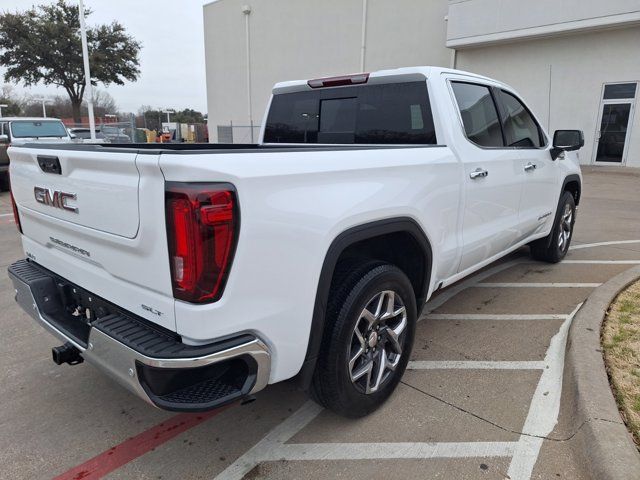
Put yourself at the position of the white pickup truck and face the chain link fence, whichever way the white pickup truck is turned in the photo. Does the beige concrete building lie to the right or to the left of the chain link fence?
right

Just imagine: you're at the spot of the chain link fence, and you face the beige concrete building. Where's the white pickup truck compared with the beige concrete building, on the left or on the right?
right

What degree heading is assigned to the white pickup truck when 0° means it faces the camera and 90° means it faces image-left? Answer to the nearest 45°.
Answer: approximately 225°

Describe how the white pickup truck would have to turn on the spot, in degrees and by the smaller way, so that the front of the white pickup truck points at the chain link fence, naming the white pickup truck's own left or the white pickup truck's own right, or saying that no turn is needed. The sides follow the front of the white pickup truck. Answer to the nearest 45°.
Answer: approximately 45° to the white pickup truck's own left

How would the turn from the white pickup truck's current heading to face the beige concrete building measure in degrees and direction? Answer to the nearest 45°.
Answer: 0° — it already faces it

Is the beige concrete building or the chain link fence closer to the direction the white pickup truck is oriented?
the beige concrete building
